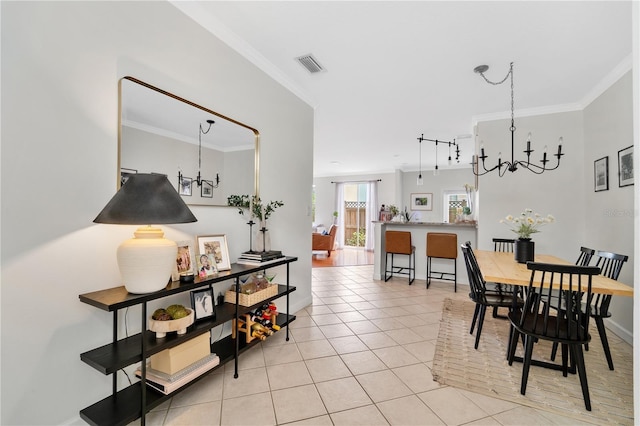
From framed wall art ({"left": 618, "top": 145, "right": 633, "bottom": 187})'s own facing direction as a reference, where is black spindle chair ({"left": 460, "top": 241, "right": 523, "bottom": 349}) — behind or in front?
in front

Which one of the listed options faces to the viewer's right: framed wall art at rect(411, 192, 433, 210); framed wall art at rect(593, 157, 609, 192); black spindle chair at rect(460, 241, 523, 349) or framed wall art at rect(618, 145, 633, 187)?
the black spindle chair

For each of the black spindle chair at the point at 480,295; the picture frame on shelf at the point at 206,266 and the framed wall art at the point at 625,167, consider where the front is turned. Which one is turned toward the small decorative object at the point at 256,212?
the framed wall art

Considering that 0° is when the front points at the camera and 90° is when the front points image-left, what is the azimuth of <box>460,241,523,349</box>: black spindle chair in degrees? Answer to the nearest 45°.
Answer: approximately 270°

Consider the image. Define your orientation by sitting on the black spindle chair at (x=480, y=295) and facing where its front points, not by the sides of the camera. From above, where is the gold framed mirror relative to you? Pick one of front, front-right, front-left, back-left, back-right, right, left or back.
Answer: back-right

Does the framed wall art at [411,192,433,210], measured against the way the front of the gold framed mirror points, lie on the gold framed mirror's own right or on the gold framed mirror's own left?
on the gold framed mirror's own left

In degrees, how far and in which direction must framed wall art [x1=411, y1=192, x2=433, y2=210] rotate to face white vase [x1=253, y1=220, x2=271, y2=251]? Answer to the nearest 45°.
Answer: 0° — it already faces it

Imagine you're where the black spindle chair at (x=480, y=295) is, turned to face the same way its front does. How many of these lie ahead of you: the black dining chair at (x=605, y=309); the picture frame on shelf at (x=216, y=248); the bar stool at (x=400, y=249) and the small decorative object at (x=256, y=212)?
1

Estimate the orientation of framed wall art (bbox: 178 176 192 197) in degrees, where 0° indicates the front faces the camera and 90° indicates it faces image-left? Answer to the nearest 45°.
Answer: approximately 315°

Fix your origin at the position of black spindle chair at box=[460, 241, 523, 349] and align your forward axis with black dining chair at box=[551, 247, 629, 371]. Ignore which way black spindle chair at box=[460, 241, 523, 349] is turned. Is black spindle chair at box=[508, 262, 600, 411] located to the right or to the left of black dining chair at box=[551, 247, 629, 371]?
right

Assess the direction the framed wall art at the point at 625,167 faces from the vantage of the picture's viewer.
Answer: facing the viewer and to the left of the viewer

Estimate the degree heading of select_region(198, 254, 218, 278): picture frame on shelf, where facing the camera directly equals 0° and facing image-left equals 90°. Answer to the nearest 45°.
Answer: approximately 315°

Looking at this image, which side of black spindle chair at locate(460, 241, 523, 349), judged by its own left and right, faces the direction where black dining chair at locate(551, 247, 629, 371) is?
front

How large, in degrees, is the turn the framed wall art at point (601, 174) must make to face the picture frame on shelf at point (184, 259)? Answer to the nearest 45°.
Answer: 0° — it already faces it

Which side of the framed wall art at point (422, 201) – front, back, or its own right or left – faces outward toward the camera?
front

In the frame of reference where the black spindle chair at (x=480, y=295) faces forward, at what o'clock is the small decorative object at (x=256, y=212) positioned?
The small decorative object is roughly at 5 o'clock from the black spindle chair.
